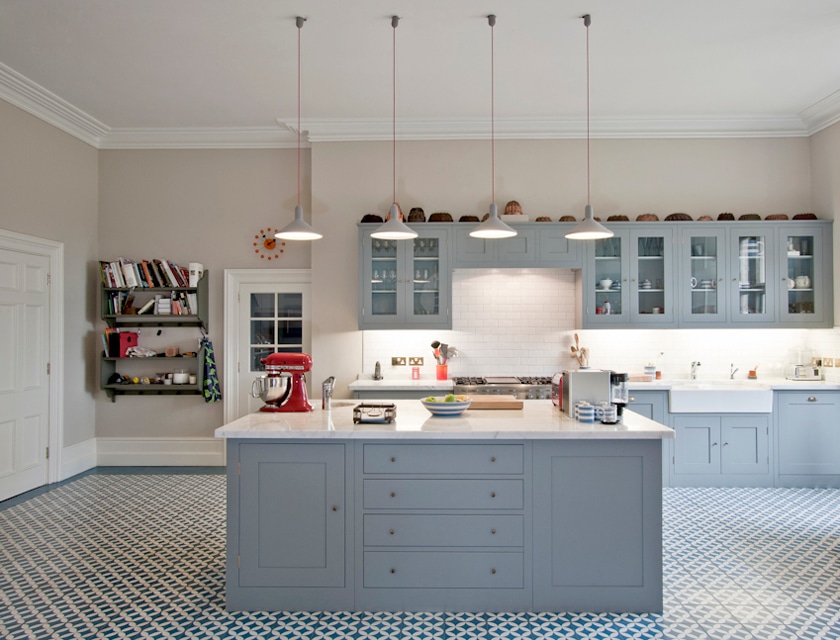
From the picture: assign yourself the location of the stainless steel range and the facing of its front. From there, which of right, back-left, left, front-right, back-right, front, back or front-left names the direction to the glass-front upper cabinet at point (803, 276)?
left

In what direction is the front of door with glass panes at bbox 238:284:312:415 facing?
toward the camera

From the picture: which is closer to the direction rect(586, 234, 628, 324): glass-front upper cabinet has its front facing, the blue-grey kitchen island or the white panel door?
the blue-grey kitchen island

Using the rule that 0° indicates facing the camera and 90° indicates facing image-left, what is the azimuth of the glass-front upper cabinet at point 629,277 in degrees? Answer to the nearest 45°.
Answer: approximately 0°

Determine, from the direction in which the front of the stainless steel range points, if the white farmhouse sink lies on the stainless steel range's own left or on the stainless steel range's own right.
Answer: on the stainless steel range's own left

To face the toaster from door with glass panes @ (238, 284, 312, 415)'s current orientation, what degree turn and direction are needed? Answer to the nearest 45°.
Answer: approximately 90° to its left

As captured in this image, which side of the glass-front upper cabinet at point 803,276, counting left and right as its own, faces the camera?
front

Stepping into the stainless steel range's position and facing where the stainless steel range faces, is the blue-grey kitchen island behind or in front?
in front

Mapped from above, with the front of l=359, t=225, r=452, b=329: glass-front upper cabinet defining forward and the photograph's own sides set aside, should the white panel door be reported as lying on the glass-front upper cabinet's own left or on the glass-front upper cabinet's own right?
on the glass-front upper cabinet's own right

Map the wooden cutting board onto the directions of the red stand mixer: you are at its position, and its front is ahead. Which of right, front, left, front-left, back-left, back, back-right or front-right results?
back

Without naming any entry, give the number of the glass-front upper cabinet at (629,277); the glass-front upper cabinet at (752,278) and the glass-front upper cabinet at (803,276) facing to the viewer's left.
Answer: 0

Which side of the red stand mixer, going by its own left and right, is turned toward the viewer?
left

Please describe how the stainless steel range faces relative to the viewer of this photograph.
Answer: facing the viewer

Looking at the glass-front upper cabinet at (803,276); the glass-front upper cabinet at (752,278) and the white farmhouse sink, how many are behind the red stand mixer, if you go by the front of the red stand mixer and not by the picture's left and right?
3

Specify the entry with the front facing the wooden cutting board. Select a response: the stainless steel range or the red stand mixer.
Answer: the stainless steel range

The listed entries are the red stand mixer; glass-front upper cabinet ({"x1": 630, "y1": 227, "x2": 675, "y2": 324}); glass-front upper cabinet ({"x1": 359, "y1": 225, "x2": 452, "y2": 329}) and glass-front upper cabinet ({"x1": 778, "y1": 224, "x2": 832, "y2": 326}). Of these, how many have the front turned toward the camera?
3

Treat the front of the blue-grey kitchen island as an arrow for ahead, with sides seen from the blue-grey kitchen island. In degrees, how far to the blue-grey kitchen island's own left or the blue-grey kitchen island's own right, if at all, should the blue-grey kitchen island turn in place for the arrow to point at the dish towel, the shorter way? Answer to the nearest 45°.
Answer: approximately 135° to the blue-grey kitchen island's own right
